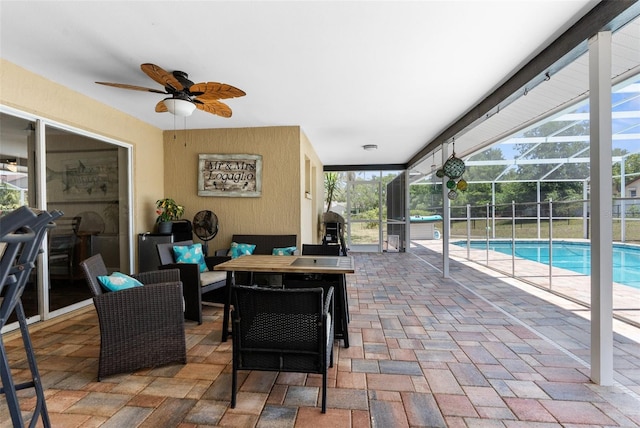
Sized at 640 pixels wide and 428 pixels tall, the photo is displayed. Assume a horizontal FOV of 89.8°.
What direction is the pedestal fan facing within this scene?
toward the camera

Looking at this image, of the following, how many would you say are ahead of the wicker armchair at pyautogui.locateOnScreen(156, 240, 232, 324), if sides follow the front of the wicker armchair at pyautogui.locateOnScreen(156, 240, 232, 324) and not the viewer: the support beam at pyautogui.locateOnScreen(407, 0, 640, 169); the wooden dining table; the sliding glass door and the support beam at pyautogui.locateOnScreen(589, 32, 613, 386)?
3

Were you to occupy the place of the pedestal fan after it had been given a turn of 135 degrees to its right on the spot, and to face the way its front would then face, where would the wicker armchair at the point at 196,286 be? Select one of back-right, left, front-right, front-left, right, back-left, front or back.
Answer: back-left

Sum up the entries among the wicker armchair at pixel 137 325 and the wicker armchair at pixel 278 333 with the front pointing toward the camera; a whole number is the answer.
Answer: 0

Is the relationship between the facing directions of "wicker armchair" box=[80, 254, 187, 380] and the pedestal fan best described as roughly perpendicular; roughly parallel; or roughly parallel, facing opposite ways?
roughly perpendicular

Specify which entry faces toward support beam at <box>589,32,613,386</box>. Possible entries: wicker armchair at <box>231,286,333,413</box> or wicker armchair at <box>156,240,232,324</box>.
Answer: wicker armchair at <box>156,240,232,324</box>

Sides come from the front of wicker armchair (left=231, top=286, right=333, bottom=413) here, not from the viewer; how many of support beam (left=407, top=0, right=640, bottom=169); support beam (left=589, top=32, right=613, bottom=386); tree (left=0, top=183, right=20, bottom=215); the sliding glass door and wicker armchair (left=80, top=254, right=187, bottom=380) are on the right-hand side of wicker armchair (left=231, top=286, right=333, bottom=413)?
2

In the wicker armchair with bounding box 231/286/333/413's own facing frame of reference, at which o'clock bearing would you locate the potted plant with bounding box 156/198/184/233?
The potted plant is roughly at 11 o'clock from the wicker armchair.

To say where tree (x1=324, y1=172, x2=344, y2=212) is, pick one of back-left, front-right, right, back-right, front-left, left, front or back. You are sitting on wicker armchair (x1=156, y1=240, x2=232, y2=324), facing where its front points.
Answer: left

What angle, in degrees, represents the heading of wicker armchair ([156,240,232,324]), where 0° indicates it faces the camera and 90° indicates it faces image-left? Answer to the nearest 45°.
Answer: approximately 315°

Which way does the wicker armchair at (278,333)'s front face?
away from the camera

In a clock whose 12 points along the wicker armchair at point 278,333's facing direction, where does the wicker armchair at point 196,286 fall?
the wicker armchair at point 196,286 is roughly at 11 o'clock from the wicker armchair at point 278,333.

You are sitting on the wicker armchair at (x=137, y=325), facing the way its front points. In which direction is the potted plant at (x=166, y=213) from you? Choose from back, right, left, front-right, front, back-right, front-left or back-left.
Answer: left

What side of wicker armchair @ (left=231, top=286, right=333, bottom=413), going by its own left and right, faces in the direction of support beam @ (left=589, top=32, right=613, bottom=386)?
right

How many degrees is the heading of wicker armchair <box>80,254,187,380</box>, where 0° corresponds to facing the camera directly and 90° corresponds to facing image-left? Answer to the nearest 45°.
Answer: approximately 270°

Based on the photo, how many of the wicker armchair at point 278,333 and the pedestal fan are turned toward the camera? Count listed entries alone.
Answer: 1

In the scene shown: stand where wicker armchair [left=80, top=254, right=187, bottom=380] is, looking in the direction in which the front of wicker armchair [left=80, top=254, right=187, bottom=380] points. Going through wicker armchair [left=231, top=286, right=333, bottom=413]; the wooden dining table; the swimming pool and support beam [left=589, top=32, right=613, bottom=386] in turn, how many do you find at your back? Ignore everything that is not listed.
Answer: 0

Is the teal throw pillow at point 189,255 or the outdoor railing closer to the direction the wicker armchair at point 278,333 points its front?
the teal throw pillow

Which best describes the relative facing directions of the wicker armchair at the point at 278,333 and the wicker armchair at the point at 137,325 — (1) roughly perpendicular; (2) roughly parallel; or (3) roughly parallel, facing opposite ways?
roughly perpendicular

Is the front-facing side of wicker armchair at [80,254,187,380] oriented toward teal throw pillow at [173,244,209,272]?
no

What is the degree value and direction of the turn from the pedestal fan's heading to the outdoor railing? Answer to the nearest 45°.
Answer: approximately 90° to its left

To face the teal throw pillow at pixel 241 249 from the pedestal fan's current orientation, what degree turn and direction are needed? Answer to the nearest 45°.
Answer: approximately 45° to its left

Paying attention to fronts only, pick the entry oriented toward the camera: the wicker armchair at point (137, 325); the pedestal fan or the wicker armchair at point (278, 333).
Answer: the pedestal fan
